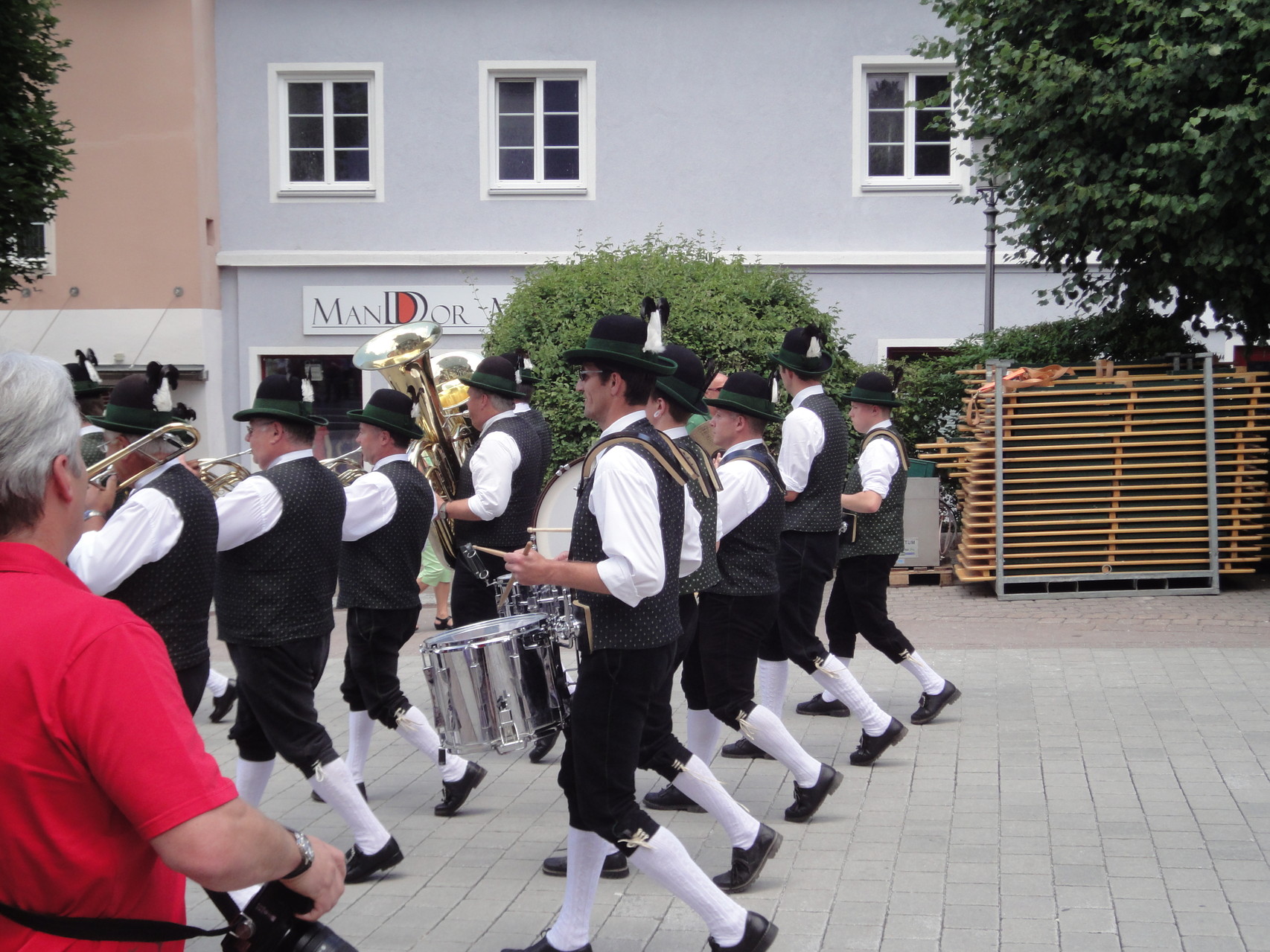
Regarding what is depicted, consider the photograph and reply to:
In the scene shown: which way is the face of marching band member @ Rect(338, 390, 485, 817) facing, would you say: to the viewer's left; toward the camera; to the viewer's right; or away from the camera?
to the viewer's left

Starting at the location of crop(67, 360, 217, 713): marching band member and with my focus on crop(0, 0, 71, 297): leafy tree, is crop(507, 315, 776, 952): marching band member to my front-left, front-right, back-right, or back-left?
back-right

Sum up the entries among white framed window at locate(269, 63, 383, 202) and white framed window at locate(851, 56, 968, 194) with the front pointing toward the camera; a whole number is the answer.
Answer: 2

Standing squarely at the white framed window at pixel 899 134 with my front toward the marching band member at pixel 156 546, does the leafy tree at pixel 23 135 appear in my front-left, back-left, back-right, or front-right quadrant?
front-right

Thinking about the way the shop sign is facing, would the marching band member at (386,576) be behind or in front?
in front

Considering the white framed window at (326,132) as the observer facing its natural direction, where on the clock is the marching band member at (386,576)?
The marching band member is roughly at 12 o'clock from the white framed window.

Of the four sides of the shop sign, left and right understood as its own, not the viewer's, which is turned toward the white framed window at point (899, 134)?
left

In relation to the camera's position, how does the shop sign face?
facing the viewer

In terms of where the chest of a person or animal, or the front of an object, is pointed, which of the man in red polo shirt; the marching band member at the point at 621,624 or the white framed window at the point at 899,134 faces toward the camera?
the white framed window

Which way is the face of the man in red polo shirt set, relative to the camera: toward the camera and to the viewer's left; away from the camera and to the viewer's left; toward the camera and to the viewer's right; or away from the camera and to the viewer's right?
away from the camera and to the viewer's right

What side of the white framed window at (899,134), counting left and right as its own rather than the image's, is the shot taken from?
front

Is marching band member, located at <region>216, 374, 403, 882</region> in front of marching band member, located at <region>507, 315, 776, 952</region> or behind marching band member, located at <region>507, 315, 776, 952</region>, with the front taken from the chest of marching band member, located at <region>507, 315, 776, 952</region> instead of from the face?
in front

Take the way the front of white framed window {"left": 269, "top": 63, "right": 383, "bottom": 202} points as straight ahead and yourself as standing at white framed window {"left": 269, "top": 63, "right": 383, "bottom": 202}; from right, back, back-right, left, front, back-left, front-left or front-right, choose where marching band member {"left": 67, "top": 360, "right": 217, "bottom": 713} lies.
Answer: front

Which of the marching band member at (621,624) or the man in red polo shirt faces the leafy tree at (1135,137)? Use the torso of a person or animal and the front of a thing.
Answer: the man in red polo shirt
